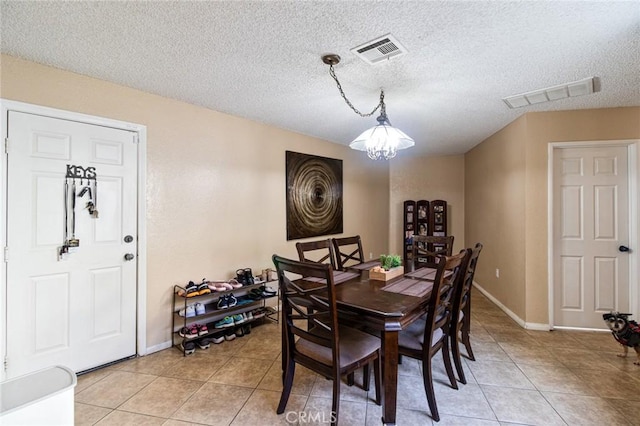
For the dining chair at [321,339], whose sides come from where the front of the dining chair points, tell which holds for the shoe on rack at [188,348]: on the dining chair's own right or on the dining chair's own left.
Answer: on the dining chair's own left

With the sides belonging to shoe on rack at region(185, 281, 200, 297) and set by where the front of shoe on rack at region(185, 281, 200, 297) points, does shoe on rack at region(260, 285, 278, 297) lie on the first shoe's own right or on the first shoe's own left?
on the first shoe's own left

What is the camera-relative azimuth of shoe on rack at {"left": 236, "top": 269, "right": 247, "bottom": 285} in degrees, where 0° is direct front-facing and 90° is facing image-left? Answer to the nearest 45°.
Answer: approximately 315°
